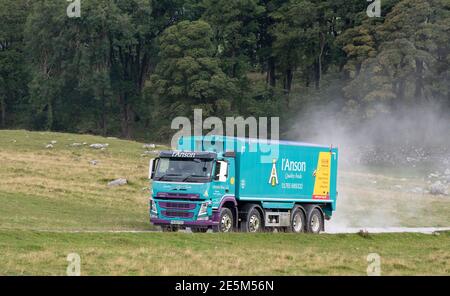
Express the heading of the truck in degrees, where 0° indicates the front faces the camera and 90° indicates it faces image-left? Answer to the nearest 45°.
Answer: approximately 45°
